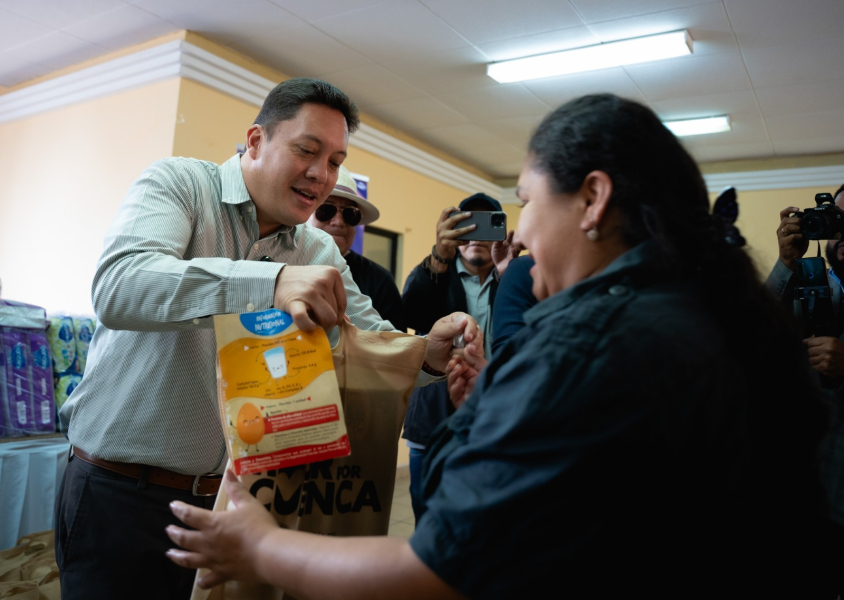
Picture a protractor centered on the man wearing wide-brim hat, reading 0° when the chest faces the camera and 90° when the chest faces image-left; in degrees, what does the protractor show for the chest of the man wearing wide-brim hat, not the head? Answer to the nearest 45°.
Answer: approximately 0°

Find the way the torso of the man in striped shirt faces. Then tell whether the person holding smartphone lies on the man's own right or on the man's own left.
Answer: on the man's own left

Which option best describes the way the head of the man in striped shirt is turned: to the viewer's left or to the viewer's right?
to the viewer's right

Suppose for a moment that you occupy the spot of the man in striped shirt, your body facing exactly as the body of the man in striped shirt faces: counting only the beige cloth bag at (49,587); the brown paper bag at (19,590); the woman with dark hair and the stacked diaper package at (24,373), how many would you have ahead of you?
1

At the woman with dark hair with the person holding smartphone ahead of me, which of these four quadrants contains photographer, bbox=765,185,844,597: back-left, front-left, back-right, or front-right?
front-right

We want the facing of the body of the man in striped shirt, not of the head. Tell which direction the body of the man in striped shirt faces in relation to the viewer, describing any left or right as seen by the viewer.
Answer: facing the viewer and to the right of the viewer

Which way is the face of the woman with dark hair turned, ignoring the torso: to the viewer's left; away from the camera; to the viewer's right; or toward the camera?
to the viewer's left

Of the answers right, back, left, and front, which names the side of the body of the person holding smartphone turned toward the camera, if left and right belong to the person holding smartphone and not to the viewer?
front

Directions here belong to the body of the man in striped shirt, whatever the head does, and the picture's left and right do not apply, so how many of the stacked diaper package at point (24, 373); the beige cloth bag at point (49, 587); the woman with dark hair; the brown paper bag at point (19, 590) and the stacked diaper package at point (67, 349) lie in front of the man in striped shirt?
1

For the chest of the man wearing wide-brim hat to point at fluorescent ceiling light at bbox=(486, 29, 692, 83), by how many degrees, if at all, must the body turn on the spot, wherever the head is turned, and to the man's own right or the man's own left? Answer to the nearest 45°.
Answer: approximately 135° to the man's own left

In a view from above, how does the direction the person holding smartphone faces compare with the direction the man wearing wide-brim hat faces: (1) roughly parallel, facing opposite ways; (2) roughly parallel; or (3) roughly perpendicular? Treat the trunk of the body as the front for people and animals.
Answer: roughly parallel

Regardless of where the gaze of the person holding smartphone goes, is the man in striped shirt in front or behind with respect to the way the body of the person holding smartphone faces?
in front

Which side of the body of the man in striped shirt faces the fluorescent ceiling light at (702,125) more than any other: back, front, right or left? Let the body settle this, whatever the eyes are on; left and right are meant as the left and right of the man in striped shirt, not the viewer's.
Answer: left
